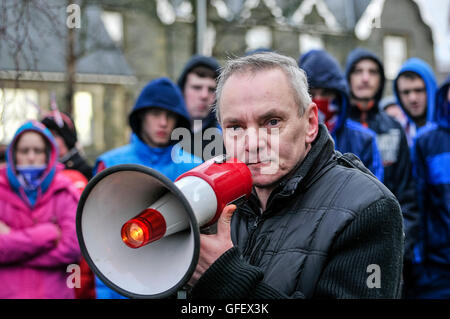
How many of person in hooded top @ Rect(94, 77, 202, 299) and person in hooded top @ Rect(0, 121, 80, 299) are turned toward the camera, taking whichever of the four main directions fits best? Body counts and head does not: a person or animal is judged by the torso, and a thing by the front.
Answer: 2

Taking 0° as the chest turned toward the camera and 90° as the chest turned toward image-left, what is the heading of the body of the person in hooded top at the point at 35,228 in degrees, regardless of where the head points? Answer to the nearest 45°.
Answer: approximately 0°

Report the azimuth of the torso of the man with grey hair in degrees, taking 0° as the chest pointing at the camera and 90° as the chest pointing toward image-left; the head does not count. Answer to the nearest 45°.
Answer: approximately 45°

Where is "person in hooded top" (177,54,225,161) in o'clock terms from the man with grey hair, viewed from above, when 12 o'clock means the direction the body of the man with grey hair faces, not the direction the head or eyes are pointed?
The person in hooded top is roughly at 4 o'clock from the man with grey hair.

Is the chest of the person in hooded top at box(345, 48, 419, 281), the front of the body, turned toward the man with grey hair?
yes

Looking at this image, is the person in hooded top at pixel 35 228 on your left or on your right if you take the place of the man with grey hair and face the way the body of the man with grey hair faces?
on your right

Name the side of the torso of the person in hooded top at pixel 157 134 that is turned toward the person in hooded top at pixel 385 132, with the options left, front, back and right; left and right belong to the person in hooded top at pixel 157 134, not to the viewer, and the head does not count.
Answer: left

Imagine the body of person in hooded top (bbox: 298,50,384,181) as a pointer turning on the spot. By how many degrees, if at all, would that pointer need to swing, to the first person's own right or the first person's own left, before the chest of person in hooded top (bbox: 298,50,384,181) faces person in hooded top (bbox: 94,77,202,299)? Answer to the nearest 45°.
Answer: approximately 45° to the first person's own right

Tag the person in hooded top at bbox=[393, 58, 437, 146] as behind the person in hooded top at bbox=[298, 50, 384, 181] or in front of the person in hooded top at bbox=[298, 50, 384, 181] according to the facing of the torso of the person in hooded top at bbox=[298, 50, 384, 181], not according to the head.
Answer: behind

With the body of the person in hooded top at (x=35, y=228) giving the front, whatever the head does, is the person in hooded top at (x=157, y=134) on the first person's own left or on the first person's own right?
on the first person's own left
